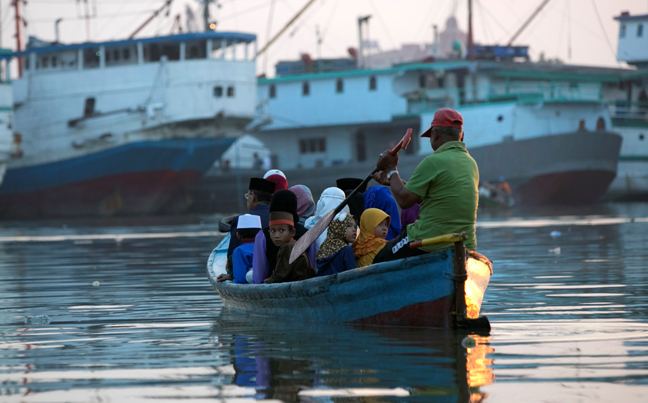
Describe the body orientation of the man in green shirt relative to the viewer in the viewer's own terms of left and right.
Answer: facing away from the viewer and to the left of the viewer

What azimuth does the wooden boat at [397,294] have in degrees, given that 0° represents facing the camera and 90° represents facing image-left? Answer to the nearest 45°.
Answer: approximately 135°
